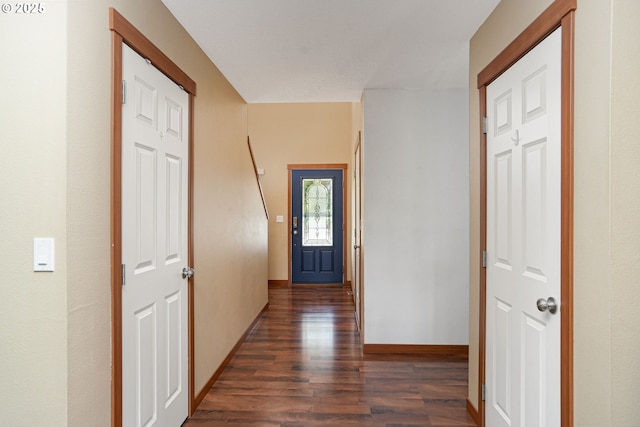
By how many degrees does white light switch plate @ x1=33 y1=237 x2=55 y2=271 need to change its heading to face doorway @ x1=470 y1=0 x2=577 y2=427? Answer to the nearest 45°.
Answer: approximately 45° to its left

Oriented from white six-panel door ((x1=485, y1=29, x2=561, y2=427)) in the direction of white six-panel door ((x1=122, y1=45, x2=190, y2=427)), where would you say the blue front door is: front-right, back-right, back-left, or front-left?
front-right

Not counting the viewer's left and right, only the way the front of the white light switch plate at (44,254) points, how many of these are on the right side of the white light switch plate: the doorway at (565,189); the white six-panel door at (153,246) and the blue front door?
0

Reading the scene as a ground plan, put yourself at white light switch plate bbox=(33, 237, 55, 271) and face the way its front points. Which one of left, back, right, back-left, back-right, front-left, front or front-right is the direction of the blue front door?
back-left

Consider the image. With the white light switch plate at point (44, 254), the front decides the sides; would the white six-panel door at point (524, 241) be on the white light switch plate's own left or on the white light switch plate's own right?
on the white light switch plate's own left

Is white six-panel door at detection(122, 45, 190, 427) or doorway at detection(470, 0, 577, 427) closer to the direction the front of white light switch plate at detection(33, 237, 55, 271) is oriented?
the doorway

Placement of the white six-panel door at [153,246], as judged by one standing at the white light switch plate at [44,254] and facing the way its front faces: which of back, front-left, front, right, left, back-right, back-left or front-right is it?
back-left

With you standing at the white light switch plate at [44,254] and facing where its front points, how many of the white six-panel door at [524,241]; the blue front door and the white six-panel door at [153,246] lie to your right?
0
